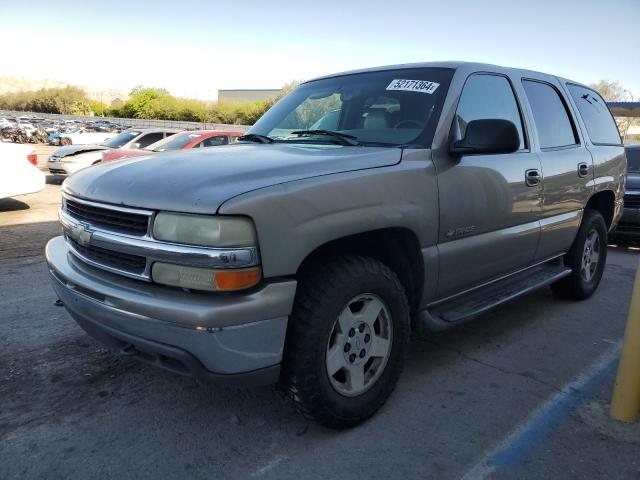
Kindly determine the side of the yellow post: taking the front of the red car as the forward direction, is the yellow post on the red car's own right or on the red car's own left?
on the red car's own left

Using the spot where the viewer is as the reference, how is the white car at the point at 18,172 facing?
facing to the left of the viewer

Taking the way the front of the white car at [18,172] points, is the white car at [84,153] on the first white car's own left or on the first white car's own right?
on the first white car's own right

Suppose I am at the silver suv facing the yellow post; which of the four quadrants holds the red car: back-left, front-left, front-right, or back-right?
back-left

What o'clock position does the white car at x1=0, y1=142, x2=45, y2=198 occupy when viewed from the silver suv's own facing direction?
The white car is roughly at 3 o'clock from the silver suv.
